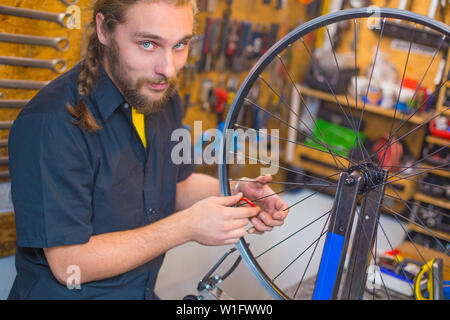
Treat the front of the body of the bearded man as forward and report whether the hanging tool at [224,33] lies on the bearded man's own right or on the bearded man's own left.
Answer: on the bearded man's own left

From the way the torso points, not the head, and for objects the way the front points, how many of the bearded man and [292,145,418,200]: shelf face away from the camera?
0

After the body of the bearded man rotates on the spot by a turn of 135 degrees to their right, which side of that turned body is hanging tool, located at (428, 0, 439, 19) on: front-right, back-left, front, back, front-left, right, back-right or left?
back-right

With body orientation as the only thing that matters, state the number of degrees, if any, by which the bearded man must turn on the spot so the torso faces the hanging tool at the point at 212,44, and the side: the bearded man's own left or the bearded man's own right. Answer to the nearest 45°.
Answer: approximately 135° to the bearded man's own left

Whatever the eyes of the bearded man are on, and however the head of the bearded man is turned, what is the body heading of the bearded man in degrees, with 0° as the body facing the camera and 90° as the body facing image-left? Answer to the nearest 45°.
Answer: approximately 315°

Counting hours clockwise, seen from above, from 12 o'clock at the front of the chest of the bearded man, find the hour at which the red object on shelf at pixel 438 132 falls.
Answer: The red object on shelf is roughly at 9 o'clock from the bearded man.
